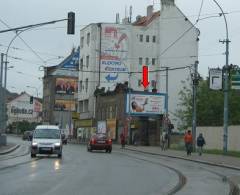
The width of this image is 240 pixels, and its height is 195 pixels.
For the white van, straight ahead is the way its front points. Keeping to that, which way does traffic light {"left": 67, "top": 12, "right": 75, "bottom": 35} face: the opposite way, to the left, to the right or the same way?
the opposite way

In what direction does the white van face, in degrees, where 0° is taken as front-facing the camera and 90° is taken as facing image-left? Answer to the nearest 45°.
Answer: approximately 0°

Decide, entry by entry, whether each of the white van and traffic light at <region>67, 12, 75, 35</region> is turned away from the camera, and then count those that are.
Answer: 1

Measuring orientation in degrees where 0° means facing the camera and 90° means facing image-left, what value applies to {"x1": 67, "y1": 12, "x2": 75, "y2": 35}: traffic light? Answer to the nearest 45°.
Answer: approximately 180°
